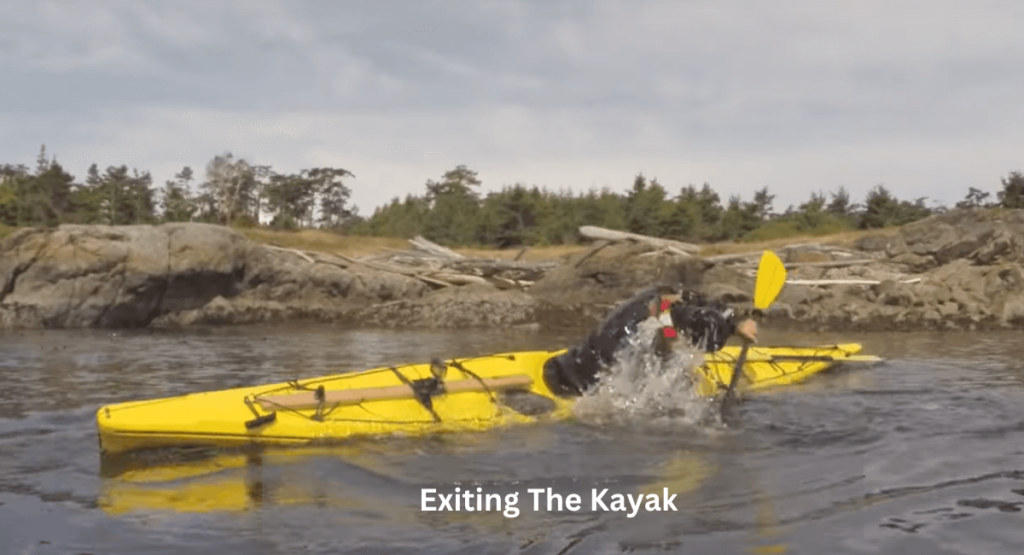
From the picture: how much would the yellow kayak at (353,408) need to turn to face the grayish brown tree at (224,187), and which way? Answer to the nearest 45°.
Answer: approximately 135° to its right

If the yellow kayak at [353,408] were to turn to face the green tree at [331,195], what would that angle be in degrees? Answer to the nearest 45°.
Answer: approximately 135° to its right

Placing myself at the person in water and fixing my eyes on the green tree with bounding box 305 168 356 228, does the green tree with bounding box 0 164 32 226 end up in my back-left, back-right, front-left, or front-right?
front-left

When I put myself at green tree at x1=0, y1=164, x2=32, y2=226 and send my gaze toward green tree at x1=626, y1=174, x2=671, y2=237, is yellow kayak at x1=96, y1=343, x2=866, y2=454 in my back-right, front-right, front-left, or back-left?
front-right

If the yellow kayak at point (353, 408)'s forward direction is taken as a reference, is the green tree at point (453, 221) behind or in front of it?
behind

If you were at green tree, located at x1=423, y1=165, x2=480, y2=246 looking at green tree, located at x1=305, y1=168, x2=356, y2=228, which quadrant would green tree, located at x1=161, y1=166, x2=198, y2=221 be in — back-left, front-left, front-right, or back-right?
front-left

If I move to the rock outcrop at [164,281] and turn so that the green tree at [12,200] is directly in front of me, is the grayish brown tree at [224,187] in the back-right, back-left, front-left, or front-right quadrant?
front-right

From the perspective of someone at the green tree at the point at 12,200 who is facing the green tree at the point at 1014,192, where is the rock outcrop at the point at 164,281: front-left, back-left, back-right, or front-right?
front-right

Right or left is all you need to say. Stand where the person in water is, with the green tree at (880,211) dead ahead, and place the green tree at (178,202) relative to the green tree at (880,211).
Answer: left
